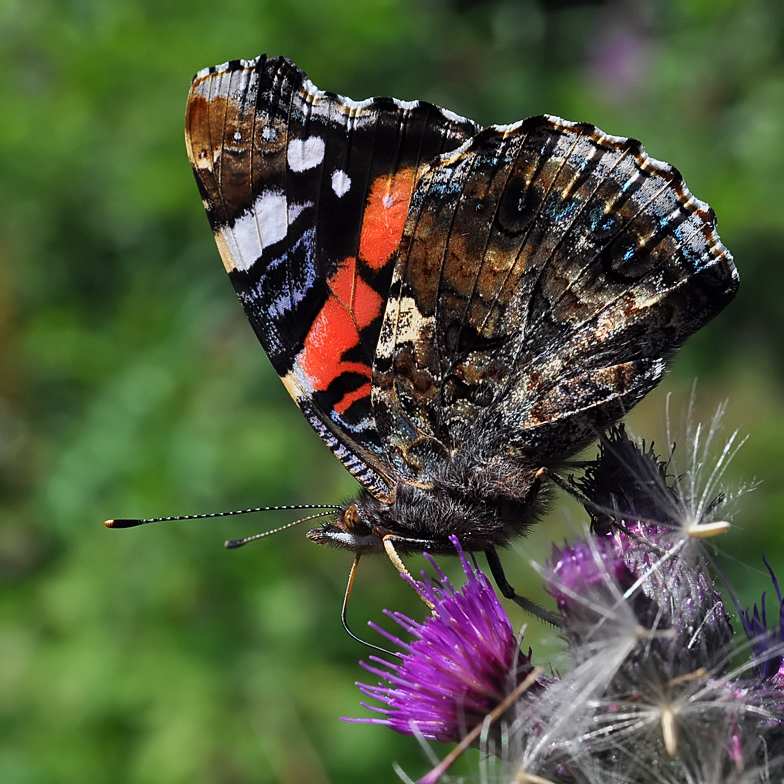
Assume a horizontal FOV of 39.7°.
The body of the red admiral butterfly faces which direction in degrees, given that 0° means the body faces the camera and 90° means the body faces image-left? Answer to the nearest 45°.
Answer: approximately 90°
